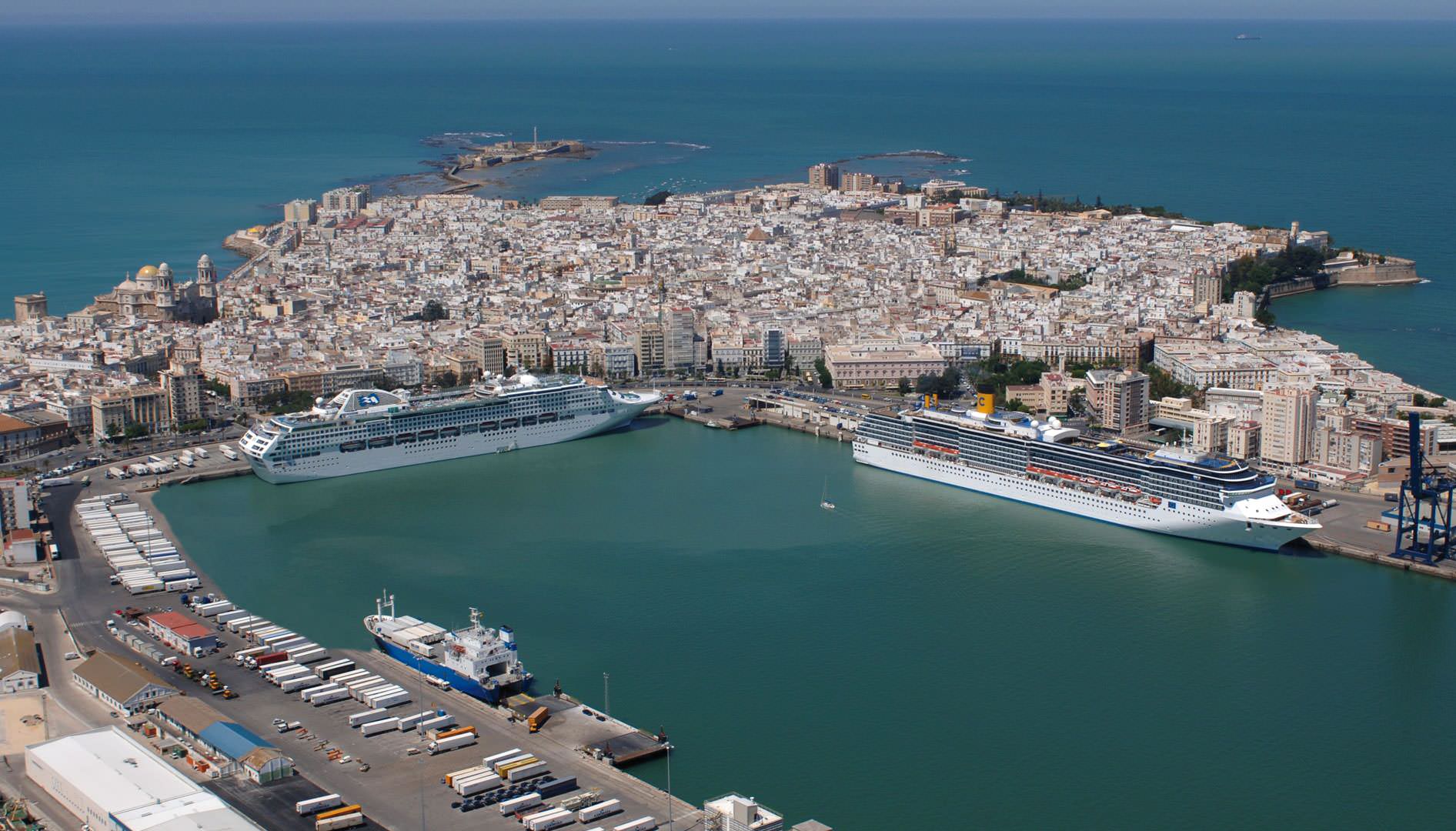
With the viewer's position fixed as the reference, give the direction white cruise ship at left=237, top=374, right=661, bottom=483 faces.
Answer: facing away from the viewer and to the right of the viewer

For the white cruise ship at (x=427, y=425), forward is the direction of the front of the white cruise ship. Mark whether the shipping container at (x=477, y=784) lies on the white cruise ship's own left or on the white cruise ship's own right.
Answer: on the white cruise ship's own right

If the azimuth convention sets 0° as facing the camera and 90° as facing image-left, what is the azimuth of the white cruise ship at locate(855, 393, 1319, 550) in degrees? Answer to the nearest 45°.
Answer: approximately 315°

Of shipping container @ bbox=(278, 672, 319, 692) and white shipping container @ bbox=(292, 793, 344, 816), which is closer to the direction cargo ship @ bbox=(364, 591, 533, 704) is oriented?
the shipping container

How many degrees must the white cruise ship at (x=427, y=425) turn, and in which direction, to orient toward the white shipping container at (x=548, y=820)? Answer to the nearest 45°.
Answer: approximately 135° to its right

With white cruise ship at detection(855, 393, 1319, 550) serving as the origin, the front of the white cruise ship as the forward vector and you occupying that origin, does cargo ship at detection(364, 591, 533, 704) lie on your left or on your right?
on your right

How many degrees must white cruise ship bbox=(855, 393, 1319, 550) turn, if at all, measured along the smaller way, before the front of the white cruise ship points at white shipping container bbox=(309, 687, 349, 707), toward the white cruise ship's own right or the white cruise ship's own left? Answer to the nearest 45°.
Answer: approximately 90° to the white cruise ship's own right

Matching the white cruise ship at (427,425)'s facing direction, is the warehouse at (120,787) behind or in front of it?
behind

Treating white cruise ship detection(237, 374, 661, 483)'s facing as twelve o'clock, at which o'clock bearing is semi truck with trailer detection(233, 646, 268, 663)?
The semi truck with trailer is roughly at 5 o'clock from the white cruise ship.

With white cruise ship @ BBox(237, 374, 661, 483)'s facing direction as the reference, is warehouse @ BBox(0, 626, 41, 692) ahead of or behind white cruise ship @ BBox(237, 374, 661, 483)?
behind

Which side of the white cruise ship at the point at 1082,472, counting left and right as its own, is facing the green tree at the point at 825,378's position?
back
